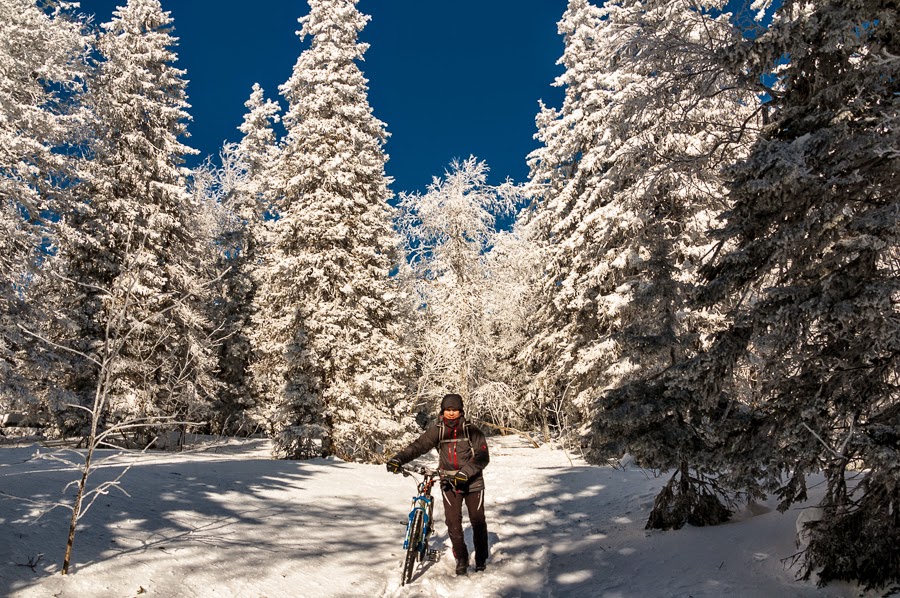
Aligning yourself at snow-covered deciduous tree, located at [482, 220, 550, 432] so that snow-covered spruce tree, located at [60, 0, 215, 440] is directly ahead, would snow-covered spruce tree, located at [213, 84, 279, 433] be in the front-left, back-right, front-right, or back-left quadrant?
front-right

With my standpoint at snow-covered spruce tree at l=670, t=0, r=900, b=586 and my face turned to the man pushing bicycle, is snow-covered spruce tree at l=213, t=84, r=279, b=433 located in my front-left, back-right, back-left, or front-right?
front-right

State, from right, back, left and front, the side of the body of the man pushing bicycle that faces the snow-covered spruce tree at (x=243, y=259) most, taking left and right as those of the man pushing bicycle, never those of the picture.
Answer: back

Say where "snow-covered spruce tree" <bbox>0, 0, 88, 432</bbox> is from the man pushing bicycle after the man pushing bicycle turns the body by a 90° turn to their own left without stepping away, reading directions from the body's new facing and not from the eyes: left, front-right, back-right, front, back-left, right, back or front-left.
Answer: back-left

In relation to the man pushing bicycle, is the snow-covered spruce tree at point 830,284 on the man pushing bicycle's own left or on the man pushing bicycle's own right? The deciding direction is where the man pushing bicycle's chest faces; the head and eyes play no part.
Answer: on the man pushing bicycle's own left

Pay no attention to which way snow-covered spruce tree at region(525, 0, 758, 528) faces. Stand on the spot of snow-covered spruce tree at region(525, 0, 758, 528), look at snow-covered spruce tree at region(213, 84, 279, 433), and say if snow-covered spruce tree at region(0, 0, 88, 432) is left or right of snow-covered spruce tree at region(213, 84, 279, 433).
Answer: left

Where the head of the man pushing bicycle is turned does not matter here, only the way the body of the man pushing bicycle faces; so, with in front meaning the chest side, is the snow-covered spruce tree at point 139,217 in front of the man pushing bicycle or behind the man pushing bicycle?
behind

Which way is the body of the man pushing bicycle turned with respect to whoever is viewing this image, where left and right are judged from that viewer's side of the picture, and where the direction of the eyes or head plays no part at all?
facing the viewer

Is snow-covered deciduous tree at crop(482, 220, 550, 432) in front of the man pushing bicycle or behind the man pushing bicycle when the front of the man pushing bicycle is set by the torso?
behind
